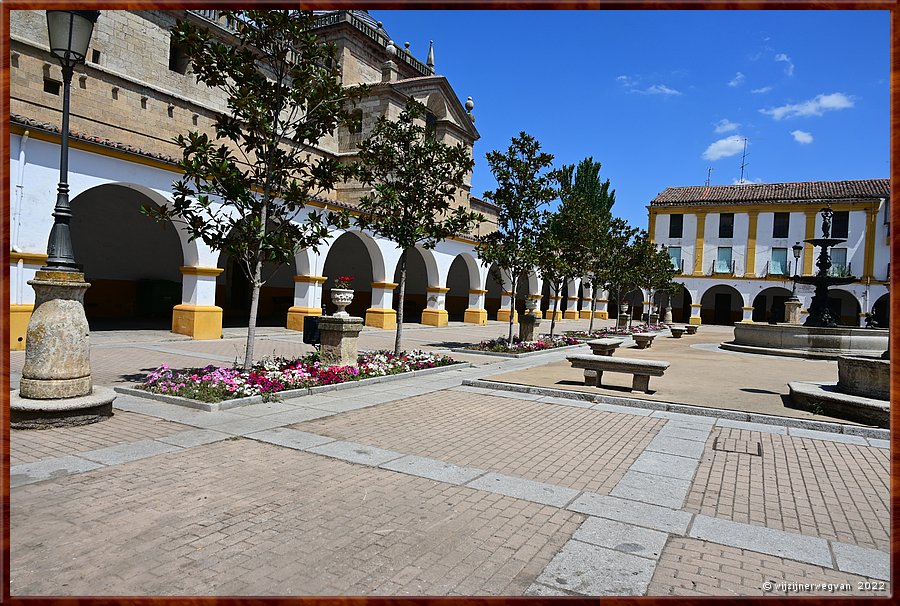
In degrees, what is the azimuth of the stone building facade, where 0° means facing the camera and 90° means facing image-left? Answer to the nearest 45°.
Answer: approximately 315°

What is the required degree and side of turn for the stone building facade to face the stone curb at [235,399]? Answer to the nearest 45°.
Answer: approximately 45° to its right

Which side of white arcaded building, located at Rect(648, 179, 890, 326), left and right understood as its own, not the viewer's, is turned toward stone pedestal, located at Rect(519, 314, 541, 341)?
front

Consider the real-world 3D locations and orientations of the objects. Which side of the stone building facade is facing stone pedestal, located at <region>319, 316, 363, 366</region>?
front

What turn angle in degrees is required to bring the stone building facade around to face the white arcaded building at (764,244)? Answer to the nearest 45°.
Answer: approximately 45° to its left

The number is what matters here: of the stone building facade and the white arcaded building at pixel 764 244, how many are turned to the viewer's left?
0

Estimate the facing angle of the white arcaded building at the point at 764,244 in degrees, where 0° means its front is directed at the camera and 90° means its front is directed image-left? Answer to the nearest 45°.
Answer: approximately 0°

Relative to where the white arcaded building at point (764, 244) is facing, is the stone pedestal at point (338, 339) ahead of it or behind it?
ahead

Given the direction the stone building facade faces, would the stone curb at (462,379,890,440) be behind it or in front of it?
in front

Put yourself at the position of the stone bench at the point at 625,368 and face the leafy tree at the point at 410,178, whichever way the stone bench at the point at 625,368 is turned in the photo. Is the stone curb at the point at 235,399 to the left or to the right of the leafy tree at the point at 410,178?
left

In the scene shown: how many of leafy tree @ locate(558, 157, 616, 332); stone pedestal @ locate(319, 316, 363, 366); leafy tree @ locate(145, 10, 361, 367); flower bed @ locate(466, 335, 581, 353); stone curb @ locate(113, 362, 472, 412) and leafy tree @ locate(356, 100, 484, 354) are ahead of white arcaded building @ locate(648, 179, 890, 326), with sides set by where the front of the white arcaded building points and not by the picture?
6

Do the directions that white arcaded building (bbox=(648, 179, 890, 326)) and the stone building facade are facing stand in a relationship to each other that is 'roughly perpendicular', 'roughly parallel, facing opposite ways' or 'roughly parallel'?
roughly perpendicular

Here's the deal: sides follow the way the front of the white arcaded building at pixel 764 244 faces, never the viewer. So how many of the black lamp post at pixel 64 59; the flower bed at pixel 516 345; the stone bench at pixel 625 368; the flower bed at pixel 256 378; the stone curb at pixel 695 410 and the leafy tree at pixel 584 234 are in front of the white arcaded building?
6

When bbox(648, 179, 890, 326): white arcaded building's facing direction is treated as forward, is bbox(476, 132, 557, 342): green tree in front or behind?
in front
